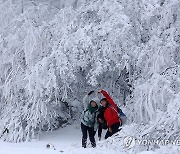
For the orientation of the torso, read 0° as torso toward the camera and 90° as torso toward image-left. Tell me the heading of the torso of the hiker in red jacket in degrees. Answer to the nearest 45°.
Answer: approximately 45°
